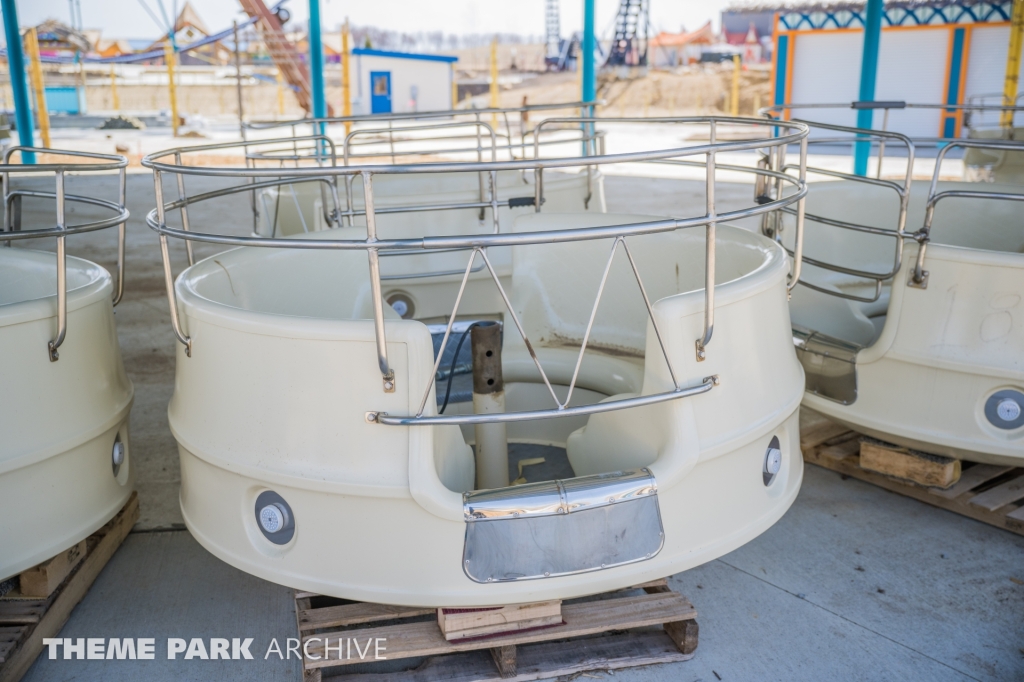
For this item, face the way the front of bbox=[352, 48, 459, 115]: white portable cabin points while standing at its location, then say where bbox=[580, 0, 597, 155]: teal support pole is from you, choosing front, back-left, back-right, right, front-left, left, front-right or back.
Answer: front

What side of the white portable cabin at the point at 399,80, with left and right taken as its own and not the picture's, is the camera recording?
front

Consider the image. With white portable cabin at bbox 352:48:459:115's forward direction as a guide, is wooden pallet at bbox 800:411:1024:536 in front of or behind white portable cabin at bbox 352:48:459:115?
in front

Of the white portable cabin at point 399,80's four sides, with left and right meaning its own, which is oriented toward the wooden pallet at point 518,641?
front

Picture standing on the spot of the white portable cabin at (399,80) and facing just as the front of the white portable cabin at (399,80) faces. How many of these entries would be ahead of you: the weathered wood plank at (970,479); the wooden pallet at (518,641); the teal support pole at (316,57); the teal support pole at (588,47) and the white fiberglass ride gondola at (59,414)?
5

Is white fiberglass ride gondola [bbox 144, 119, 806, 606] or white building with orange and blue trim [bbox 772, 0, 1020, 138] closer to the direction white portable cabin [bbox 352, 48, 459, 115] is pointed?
the white fiberglass ride gondola

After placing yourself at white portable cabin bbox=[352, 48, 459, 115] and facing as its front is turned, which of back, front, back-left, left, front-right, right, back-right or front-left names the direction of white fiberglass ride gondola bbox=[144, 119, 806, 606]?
front

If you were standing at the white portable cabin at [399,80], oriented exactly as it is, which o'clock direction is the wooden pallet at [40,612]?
The wooden pallet is roughly at 12 o'clock from the white portable cabin.

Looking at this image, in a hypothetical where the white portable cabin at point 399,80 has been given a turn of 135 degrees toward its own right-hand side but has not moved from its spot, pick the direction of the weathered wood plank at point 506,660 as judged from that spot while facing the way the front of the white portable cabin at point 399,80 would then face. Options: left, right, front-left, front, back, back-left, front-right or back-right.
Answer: back-left

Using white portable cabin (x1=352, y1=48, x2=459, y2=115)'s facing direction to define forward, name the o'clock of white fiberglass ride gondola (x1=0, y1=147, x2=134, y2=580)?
The white fiberglass ride gondola is roughly at 12 o'clock from the white portable cabin.

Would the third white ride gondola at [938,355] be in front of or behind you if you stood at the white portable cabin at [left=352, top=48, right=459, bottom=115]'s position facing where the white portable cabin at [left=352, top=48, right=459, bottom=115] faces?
in front

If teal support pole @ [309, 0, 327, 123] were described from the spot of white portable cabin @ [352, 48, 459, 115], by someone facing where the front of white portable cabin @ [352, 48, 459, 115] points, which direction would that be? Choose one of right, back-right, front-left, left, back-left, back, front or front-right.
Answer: front
